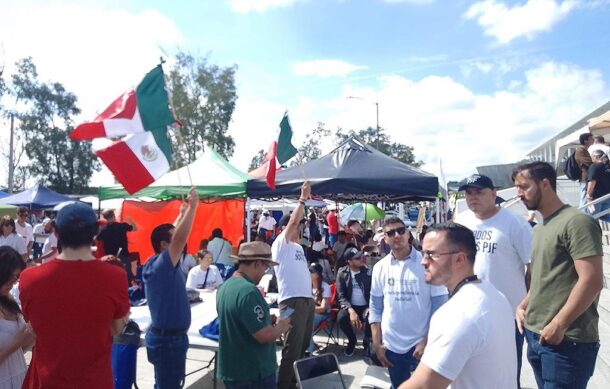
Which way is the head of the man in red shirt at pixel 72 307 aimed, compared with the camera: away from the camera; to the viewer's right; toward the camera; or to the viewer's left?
away from the camera

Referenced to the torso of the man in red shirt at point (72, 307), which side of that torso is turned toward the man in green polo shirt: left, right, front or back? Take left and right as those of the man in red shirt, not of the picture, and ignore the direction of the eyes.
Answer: right

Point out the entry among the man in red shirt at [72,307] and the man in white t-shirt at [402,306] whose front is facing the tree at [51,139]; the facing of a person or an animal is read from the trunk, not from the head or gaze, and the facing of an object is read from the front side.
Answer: the man in red shirt

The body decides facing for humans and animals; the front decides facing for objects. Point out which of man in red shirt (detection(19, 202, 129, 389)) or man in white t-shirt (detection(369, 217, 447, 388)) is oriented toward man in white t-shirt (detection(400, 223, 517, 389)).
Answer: man in white t-shirt (detection(369, 217, 447, 388))

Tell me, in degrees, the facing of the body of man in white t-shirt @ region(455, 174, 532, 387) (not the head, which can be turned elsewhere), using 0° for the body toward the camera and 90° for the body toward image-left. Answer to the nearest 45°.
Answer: approximately 45°

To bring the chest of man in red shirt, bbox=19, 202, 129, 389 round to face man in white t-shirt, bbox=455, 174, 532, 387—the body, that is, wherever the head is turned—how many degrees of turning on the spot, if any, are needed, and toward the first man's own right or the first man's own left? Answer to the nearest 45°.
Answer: approximately 90° to the first man's own right

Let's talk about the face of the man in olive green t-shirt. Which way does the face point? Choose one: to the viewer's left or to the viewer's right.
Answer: to the viewer's left

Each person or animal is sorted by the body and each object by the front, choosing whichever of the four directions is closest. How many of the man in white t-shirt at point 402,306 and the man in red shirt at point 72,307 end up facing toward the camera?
1

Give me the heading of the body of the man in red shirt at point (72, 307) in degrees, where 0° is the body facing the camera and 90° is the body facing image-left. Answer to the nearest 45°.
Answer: approximately 180°

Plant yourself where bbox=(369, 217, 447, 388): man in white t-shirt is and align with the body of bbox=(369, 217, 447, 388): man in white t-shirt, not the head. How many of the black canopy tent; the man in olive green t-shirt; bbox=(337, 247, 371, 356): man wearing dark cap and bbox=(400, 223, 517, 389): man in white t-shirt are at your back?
2

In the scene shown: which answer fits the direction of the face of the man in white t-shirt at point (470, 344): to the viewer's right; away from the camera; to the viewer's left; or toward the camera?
to the viewer's left
